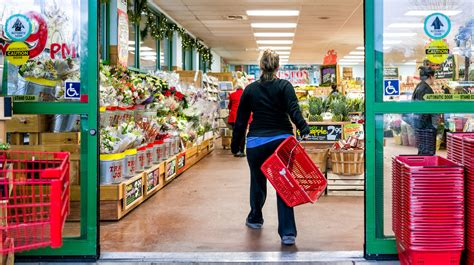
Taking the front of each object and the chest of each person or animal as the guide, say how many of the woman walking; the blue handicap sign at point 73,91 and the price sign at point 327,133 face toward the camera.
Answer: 2

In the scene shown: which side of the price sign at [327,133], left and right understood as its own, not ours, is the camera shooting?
front

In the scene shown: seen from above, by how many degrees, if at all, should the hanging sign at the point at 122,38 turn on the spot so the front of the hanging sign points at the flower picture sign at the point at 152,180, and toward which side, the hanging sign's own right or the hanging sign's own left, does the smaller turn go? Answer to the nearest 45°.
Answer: approximately 45° to the hanging sign's own right

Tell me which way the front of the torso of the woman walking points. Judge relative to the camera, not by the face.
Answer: away from the camera

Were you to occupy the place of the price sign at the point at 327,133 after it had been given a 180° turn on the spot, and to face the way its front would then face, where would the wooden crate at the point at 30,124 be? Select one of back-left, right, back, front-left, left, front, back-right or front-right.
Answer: back-left

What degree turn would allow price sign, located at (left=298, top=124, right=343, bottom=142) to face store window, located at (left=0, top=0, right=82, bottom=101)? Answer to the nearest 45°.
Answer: approximately 45° to its right

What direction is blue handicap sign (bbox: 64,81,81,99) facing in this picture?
toward the camera

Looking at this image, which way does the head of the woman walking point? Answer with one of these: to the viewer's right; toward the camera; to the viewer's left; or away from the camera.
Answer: away from the camera

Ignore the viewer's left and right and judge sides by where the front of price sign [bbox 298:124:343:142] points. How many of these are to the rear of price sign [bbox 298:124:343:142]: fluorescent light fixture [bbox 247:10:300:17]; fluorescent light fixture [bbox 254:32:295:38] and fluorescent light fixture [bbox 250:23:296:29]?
3

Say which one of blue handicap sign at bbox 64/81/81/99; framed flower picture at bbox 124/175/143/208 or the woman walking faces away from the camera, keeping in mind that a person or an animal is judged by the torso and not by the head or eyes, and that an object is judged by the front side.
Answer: the woman walking
